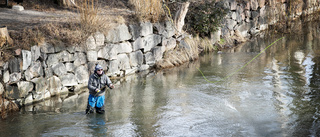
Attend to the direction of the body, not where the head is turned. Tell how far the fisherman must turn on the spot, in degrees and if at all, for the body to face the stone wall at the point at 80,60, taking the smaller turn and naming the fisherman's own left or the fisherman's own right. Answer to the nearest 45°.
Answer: approximately 135° to the fisherman's own left

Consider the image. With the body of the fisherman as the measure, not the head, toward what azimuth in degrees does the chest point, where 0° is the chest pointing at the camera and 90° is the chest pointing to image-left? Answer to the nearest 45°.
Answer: approximately 315°

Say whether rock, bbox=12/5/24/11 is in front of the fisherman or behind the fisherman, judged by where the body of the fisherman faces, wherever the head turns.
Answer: behind

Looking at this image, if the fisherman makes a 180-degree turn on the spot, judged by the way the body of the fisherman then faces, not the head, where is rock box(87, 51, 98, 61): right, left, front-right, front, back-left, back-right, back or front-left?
front-right
